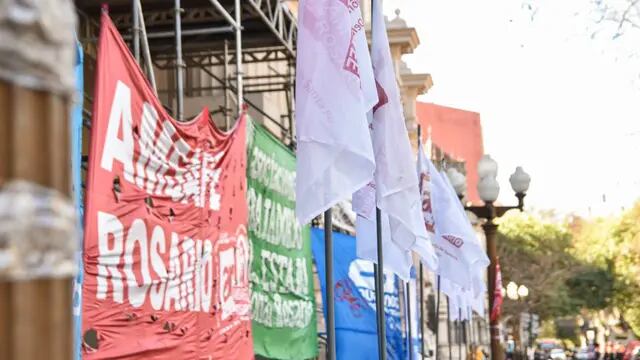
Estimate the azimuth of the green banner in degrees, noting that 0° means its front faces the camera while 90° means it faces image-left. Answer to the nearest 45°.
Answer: approximately 315°

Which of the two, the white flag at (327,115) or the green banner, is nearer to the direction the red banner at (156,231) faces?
the white flag

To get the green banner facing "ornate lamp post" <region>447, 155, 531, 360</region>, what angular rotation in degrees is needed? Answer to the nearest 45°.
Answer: approximately 90° to its left

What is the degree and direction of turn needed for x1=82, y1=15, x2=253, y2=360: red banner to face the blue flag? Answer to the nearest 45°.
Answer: approximately 135° to its left

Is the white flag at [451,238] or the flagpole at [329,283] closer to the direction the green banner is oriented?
the flagpole

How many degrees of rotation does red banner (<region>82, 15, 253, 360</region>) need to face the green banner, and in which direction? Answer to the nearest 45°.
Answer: approximately 135° to its left

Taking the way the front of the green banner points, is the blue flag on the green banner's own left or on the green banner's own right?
on the green banner's own left

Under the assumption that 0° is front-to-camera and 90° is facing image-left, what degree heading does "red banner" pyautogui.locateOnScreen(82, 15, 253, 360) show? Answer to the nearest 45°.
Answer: approximately 315°
